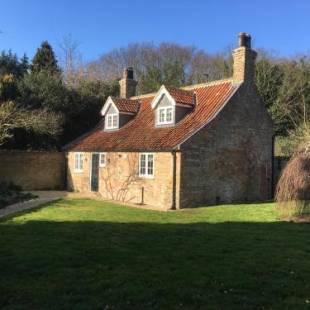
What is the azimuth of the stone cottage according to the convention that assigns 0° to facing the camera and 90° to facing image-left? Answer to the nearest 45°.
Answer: approximately 45°

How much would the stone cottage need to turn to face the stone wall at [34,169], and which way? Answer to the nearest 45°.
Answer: approximately 90° to its right

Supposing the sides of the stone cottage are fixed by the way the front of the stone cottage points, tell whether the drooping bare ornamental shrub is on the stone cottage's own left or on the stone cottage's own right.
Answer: on the stone cottage's own left
